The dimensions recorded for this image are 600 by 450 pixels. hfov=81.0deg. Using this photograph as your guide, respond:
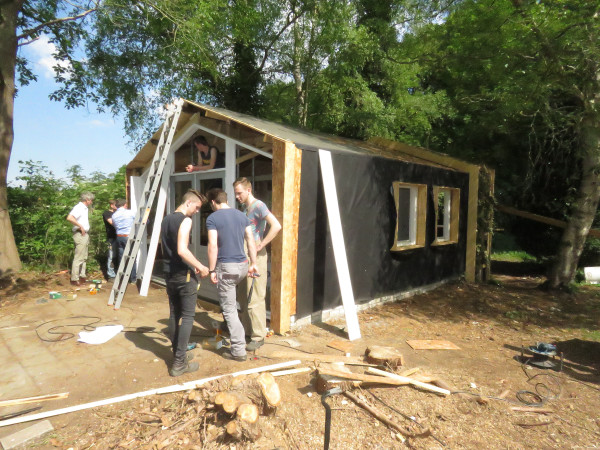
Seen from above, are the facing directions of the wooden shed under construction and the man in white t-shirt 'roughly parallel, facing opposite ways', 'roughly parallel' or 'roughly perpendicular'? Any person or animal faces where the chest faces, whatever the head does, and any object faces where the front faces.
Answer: roughly parallel, facing opposite ways

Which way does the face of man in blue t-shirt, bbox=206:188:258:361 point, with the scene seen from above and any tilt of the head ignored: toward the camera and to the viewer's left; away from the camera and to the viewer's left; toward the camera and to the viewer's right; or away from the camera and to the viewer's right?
away from the camera and to the viewer's left

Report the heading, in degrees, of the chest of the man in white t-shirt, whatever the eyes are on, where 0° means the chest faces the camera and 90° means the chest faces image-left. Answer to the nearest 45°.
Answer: approximately 270°

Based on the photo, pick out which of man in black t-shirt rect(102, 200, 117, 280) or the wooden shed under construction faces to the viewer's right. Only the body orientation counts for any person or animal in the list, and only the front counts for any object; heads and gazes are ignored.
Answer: the man in black t-shirt

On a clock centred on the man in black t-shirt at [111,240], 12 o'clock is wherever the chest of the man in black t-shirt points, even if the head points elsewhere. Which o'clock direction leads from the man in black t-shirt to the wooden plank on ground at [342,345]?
The wooden plank on ground is roughly at 2 o'clock from the man in black t-shirt.

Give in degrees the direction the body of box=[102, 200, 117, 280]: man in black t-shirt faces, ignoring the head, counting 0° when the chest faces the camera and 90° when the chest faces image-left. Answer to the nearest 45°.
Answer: approximately 270°

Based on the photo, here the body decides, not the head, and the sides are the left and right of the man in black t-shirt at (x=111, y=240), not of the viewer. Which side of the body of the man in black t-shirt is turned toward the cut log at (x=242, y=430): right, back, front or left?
right

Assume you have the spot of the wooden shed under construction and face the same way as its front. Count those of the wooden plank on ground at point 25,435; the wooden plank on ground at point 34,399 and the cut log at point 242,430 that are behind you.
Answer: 0

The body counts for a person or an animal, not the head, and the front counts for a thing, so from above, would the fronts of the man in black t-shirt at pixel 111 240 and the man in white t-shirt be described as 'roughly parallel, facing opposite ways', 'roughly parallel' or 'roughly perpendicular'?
roughly parallel

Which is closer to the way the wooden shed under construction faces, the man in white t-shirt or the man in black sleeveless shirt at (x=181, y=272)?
the man in black sleeveless shirt

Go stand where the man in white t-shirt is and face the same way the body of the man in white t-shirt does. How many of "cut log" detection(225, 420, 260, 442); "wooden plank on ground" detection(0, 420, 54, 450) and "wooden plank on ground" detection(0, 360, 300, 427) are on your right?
3

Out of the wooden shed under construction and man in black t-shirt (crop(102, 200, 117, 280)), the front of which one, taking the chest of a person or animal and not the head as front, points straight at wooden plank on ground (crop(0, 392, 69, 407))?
the wooden shed under construction

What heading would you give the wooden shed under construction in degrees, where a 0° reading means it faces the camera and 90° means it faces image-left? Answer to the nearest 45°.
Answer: approximately 45°

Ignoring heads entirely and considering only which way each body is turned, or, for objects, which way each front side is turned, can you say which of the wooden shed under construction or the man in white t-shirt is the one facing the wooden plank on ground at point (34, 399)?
the wooden shed under construction

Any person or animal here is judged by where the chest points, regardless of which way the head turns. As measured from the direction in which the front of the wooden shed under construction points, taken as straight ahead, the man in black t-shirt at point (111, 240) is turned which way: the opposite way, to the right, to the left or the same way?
the opposite way

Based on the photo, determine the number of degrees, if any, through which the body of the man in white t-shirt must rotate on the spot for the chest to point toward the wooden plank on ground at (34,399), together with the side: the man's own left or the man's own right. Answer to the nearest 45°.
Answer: approximately 90° to the man's own right

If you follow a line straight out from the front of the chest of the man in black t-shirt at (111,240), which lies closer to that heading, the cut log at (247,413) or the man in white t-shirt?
the cut log
